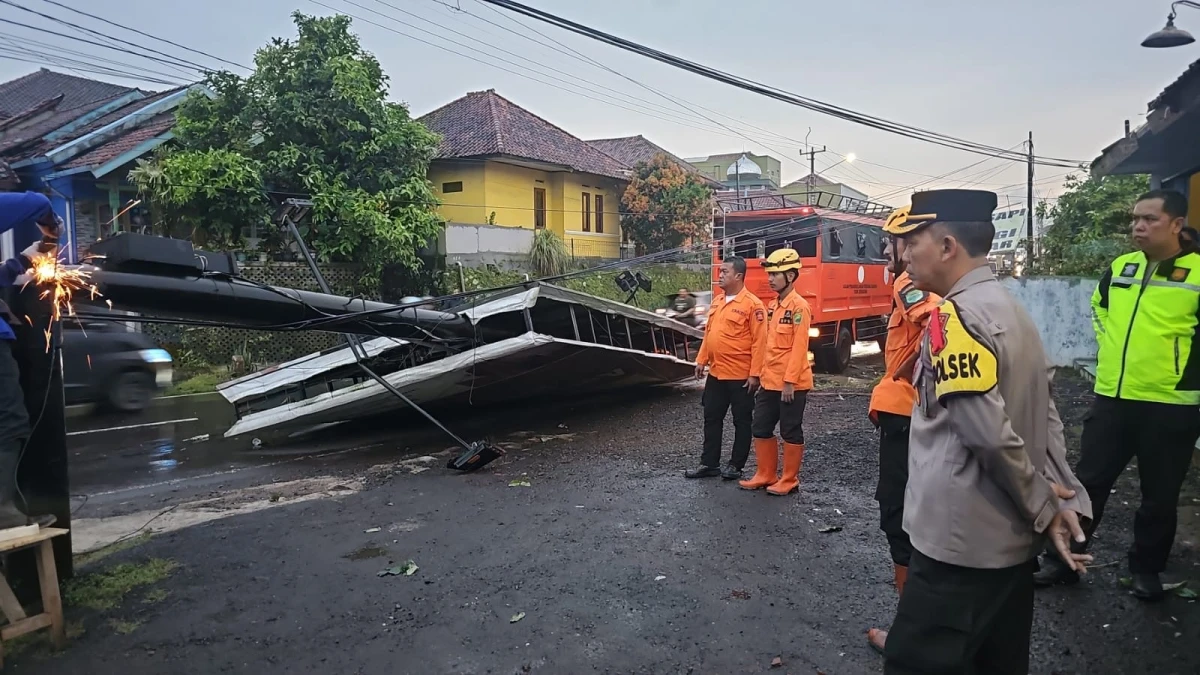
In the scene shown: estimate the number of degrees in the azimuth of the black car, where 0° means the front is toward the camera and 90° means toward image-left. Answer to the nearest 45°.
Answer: approximately 270°

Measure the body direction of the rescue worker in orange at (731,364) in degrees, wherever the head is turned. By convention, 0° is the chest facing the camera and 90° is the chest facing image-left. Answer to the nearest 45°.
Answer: approximately 45°

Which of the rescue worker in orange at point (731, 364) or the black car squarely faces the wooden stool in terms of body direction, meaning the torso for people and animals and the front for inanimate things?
the rescue worker in orange

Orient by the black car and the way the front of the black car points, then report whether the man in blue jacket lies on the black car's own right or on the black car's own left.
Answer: on the black car's own right

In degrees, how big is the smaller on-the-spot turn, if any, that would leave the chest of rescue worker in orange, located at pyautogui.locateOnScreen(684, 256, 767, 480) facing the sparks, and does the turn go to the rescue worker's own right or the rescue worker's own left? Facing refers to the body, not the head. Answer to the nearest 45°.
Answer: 0° — they already face it

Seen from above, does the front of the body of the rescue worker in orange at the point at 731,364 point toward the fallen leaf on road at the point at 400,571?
yes

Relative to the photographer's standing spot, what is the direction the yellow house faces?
facing the viewer and to the right of the viewer

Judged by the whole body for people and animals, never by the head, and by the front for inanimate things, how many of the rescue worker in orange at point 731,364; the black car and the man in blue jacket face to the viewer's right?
2

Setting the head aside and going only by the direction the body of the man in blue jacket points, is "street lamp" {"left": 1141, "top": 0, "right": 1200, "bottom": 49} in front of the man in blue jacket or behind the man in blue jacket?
in front

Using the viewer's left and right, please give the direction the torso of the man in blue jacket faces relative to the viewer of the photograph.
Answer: facing to the right of the viewer

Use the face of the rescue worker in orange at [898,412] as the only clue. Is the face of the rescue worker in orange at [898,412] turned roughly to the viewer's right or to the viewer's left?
to the viewer's left

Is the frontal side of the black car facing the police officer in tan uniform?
no

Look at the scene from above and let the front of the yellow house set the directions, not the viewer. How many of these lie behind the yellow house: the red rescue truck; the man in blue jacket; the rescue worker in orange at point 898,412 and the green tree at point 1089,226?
0

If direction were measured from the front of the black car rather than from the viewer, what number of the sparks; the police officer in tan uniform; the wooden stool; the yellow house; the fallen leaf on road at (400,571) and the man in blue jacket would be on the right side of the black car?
5

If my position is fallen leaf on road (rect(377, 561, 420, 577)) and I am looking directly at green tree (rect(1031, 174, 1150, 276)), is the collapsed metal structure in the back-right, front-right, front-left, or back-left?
front-left

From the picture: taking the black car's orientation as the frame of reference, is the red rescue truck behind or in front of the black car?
in front

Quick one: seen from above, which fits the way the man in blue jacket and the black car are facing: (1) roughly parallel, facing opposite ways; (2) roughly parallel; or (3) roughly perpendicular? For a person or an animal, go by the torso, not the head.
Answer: roughly parallel
